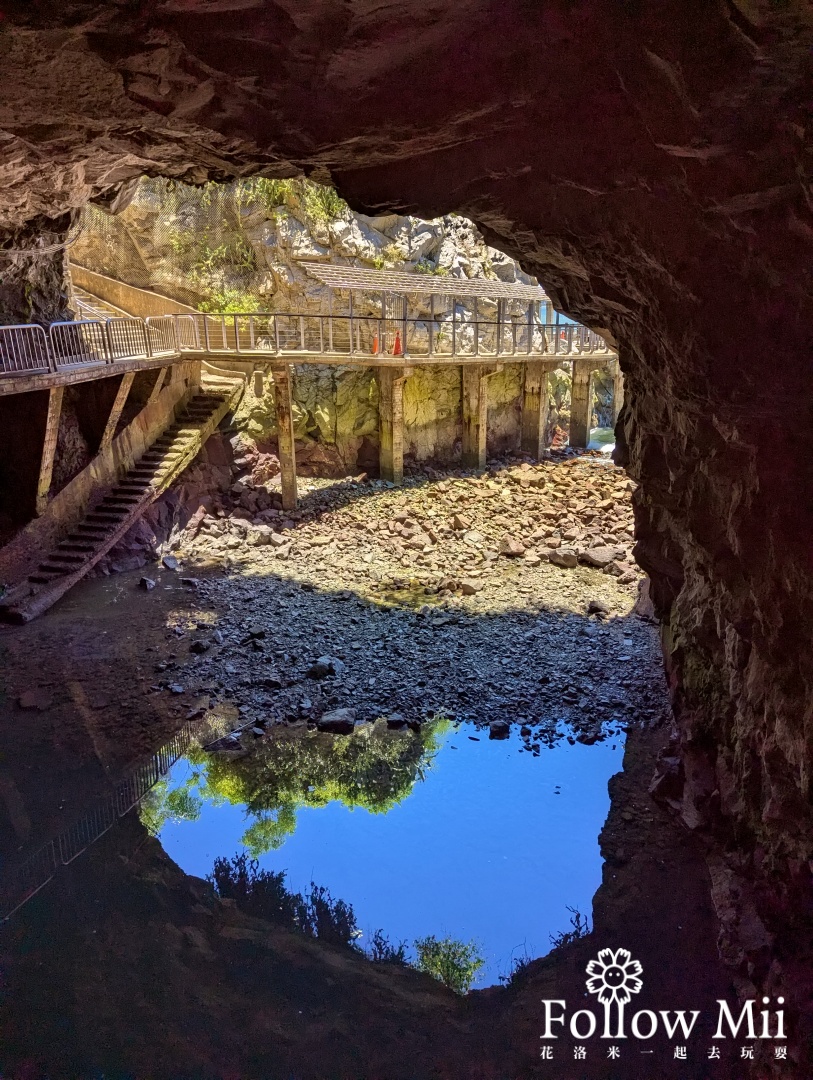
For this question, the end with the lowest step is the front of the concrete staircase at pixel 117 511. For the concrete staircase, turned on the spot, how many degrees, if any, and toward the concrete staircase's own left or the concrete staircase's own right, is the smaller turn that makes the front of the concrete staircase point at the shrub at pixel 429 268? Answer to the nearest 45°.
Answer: approximately 180°

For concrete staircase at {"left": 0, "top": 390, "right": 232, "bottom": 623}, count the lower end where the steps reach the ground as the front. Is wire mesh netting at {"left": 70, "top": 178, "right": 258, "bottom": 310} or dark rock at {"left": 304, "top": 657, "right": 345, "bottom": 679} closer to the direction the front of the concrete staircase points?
the dark rock

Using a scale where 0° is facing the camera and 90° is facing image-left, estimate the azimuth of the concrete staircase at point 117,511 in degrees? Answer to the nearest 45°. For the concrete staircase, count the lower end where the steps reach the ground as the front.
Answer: approximately 45°

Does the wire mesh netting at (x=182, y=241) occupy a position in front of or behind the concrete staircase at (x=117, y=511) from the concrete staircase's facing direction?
behind

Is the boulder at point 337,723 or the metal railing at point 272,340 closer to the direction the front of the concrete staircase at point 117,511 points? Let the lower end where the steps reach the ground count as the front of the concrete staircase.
the boulder

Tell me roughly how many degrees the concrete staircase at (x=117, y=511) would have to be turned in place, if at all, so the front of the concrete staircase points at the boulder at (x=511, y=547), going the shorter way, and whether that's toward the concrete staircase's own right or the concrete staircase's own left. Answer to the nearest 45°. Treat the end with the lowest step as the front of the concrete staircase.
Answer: approximately 135° to the concrete staircase's own left

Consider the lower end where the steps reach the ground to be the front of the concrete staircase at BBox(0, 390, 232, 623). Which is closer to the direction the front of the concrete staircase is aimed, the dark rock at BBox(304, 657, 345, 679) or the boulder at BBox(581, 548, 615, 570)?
the dark rock
